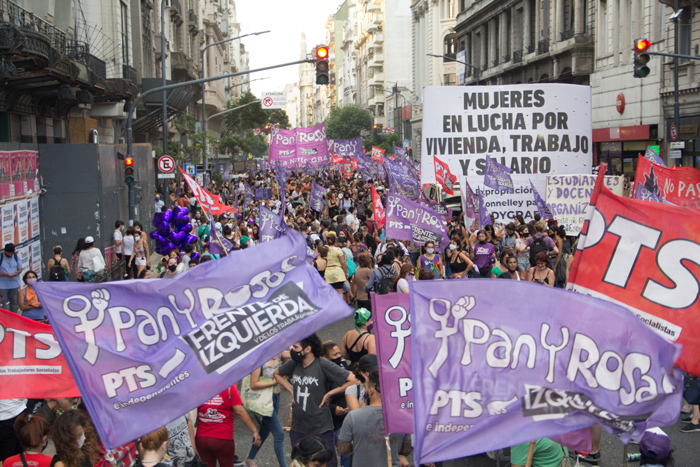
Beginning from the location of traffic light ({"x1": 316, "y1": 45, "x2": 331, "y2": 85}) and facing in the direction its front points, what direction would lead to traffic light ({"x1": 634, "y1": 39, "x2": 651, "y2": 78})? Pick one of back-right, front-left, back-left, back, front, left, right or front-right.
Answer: left

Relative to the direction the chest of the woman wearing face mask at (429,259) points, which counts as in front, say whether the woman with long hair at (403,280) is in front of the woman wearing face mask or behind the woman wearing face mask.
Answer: in front

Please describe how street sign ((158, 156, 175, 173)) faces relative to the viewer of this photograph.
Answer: facing the viewer

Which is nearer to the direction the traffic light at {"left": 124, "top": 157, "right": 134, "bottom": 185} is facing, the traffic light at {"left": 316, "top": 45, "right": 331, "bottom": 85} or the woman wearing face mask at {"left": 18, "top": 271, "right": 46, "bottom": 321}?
the woman wearing face mask

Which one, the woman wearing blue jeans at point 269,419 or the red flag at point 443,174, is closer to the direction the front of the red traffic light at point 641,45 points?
the woman wearing blue jeans

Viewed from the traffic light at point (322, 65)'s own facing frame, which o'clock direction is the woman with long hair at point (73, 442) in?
The woman with long hair is roughly at 12 o'clock from the traffic light.

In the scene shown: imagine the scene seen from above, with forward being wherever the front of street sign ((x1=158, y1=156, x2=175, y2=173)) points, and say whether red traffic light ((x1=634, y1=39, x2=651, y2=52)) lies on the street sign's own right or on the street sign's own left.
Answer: on the street sign's own left

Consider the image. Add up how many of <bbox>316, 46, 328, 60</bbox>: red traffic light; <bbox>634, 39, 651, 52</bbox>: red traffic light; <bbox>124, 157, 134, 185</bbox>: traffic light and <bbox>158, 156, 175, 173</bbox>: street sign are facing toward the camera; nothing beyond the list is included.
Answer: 4

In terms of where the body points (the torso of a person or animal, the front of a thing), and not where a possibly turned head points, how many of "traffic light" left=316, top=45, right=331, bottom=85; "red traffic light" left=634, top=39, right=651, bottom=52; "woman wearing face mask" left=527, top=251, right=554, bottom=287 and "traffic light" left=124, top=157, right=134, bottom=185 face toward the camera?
4

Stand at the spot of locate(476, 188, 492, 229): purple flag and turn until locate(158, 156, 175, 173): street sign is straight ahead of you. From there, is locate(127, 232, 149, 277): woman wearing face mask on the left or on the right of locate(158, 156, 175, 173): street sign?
left

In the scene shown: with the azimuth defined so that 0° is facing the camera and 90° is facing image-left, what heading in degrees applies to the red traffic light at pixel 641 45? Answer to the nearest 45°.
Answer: approximately 0°

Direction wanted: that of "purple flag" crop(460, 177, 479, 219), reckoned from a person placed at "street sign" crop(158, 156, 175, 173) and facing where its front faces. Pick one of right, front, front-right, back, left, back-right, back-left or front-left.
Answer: front-left

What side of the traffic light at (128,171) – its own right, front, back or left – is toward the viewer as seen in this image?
front

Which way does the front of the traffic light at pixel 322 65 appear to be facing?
toward the camera

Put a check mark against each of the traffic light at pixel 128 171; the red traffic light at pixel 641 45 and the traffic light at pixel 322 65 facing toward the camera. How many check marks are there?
3
